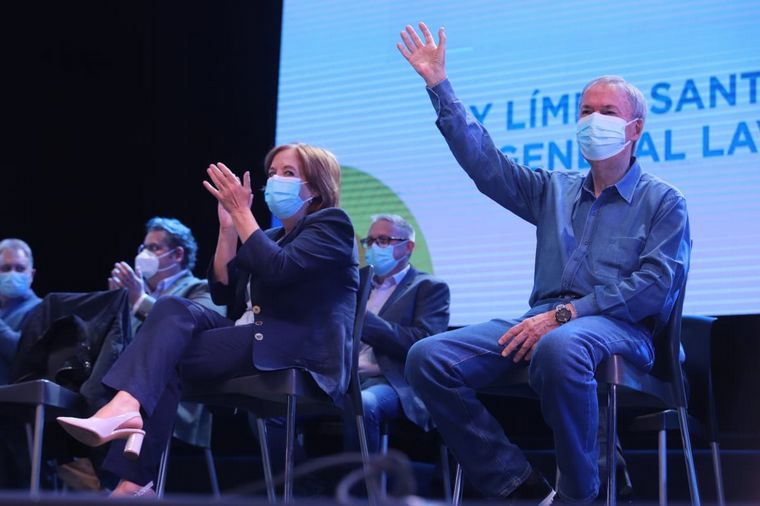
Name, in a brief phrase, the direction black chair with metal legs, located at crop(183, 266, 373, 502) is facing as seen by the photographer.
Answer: facing to the left of the viewer

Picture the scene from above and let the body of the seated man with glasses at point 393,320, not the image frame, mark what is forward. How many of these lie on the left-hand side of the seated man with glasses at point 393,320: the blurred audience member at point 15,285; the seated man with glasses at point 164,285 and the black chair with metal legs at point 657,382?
1

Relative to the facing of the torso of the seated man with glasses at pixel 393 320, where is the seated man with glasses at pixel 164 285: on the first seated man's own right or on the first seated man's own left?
on the first seated man's own right

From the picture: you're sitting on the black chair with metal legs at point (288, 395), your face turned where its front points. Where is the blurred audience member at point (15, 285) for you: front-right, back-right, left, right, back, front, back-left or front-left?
front-right

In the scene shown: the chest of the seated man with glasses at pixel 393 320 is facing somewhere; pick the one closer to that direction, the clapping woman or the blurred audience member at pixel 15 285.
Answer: the clapping woman

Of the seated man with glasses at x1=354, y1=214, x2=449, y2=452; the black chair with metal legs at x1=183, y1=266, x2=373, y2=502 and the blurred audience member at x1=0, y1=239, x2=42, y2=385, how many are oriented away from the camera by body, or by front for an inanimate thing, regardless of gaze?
0

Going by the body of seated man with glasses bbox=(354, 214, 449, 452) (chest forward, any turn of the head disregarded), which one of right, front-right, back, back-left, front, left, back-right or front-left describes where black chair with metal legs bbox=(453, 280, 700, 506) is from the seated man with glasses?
left

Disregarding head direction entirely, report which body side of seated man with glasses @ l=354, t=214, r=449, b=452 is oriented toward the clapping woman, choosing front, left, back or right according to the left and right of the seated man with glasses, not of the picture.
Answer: front

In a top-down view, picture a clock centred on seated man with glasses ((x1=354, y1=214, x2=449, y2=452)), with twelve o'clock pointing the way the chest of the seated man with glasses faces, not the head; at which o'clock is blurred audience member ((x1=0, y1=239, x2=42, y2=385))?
The blurred audience member is roughly at 2 o'clock from the seated man with glasses.

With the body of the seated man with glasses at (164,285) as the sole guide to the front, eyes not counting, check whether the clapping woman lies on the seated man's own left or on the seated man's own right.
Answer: on the seated man's own left

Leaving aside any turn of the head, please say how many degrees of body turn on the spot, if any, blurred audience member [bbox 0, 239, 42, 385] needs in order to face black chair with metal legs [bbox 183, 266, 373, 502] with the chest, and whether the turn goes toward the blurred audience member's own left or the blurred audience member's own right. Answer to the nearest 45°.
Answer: approximately 90° to the blurred audience member's own left

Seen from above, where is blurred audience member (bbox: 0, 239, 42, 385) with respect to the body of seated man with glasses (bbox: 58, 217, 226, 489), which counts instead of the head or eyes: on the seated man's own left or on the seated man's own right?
on the seated man's own right

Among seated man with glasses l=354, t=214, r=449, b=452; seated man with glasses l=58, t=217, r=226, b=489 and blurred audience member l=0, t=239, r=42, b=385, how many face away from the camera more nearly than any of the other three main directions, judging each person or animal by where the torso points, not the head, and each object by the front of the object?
0

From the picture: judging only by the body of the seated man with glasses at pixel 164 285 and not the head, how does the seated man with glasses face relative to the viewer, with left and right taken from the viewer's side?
facing the viewer and to the left of the viewer

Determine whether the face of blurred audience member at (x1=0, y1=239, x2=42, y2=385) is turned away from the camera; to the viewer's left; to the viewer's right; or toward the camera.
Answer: toward the camera

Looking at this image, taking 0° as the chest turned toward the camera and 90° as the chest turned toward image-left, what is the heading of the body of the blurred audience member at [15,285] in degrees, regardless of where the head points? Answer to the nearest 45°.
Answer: approximately 45°

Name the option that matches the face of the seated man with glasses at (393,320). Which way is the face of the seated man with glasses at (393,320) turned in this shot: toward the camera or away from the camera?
toward the camera
